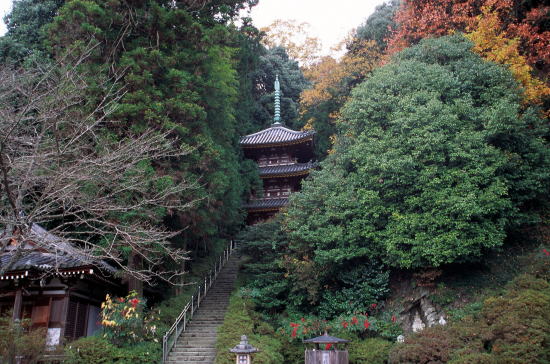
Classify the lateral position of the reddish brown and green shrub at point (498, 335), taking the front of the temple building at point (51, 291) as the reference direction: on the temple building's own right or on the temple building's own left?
on the temple building's own left

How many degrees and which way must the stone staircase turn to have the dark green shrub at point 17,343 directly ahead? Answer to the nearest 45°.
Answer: approximately 45° to its right

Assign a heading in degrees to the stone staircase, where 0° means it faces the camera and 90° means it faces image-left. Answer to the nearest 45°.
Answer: approximately 0°

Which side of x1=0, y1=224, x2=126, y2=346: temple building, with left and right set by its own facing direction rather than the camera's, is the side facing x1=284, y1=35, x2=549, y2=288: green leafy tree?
left

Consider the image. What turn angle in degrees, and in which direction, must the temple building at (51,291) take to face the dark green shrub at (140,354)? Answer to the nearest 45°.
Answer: approximately 90° to its left
